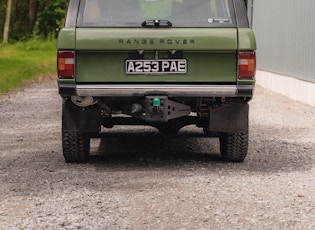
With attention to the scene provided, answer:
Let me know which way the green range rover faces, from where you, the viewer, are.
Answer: facing away from the viewer
